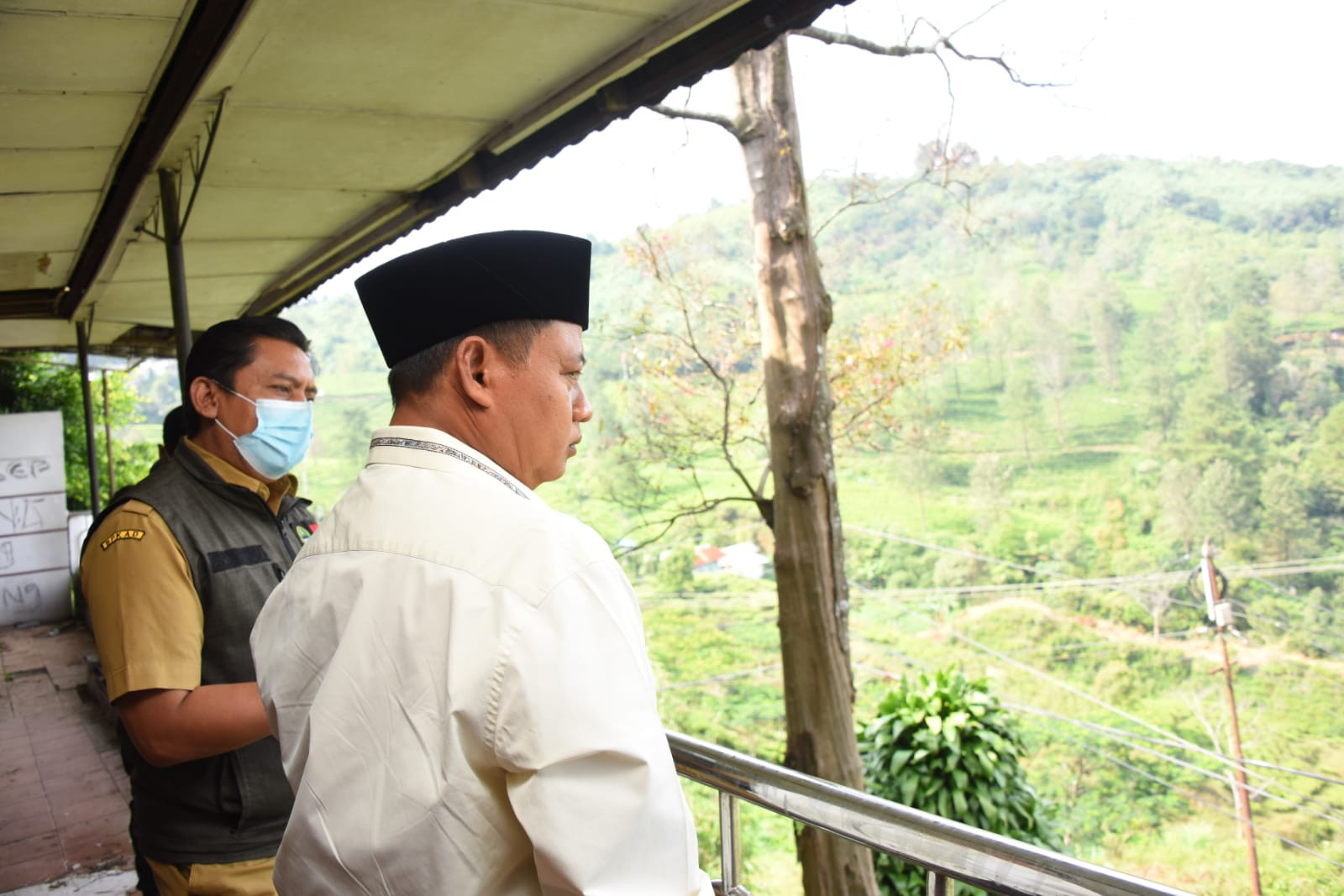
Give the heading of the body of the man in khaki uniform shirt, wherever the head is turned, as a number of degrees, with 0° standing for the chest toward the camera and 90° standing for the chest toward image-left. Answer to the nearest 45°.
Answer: approximately 315°

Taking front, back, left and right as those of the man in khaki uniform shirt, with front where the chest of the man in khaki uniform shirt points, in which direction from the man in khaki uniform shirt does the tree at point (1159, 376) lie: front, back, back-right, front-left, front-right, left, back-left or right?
left

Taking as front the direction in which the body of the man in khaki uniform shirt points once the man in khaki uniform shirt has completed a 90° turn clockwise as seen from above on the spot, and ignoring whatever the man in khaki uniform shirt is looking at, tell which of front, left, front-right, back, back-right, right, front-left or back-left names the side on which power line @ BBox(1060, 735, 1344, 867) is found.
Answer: back

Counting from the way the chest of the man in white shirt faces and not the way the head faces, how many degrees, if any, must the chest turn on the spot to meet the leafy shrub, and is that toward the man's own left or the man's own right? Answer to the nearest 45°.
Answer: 0° — they already face it

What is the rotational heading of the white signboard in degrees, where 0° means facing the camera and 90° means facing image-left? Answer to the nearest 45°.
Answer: approximately 0°

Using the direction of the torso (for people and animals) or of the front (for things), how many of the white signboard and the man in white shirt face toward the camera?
1

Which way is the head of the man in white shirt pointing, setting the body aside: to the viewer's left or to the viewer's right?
to the viewer's right

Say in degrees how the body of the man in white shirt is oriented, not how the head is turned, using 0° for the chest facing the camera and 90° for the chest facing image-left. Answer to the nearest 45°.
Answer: approximately 225°

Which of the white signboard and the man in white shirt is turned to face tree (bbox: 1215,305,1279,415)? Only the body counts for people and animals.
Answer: the man in white shirt

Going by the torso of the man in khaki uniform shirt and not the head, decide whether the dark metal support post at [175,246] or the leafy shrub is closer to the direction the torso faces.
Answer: the leafy shrub

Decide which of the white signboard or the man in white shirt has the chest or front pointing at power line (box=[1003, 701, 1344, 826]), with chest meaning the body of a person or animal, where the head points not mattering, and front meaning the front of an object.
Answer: the man in white shirt

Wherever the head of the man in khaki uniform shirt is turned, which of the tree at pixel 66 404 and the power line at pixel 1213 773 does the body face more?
the power line

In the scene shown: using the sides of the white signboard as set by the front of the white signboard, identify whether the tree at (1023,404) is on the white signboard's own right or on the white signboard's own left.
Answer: on the white signboard's own left

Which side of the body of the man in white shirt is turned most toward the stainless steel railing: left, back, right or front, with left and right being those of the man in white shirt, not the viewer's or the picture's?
front
